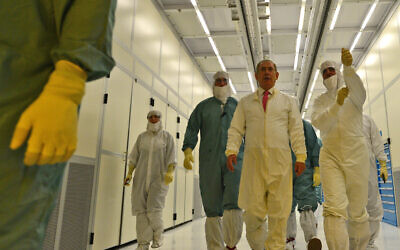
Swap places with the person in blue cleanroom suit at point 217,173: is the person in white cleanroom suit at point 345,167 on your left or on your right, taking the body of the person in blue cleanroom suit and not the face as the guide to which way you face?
on your left

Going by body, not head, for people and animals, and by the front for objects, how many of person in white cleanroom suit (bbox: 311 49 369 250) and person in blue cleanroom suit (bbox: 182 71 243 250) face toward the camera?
2

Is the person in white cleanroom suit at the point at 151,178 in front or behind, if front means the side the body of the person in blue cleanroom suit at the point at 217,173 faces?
behind

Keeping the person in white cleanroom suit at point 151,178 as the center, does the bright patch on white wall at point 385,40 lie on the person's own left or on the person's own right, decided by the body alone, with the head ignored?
on the person's own left

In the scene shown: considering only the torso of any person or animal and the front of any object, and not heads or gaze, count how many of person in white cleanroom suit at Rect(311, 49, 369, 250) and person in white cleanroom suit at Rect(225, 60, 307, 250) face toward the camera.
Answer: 2

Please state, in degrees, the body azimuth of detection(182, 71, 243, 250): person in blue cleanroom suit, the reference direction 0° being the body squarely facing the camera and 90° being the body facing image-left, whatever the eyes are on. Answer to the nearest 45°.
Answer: approximately 0°

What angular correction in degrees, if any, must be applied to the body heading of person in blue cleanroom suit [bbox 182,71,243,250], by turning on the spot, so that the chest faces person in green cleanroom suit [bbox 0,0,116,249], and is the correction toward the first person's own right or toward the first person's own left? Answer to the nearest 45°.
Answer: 0° — they already face them

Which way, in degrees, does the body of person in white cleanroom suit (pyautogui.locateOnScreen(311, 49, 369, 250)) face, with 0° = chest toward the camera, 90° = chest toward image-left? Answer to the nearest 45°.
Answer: approximately 0°
